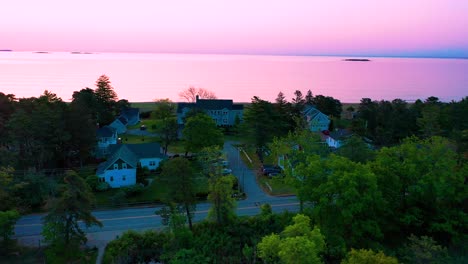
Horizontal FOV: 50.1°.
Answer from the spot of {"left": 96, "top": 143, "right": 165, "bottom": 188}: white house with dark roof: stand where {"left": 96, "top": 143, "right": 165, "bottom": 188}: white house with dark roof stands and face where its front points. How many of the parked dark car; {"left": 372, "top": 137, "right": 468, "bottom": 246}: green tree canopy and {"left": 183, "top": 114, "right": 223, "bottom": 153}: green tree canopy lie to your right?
0

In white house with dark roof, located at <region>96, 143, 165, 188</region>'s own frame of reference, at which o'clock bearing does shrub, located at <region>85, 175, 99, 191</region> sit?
The shrub is roughly at 2 o'clock from the white house with dark roof.

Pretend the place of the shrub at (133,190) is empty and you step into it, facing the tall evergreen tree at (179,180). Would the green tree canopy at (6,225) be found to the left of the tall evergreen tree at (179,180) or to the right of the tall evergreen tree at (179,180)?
right

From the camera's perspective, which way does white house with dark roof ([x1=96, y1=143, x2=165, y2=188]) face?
toward the camera

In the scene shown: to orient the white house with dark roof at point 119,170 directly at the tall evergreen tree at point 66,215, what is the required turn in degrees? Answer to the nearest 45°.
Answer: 0° — it already faces it

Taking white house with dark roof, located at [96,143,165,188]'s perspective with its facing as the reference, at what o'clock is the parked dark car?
The parked dark car is roughly at 9 o'clock from the white house with dark roof.

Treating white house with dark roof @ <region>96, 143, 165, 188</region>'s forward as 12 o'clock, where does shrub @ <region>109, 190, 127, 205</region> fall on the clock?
The shrub is roughly at 12 o'clock from the white house with dark roof.

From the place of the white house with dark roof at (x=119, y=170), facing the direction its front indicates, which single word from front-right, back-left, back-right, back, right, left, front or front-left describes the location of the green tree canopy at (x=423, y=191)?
front-left

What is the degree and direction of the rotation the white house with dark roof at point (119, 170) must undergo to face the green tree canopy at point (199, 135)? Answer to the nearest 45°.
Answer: approximately 135° to its left

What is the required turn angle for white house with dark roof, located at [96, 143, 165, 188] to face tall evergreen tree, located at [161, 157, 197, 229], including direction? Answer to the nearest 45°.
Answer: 0° — it already faces it

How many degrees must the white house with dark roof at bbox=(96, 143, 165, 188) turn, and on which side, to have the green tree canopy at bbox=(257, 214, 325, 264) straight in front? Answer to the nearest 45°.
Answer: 0° — it already faces it

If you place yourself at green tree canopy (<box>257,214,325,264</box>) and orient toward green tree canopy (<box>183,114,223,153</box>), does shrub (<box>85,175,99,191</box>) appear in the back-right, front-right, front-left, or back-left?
front-left

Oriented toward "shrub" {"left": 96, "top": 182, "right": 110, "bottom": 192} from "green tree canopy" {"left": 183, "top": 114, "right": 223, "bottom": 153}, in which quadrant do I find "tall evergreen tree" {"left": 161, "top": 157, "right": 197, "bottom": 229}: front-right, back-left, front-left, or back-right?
front-left
